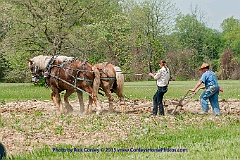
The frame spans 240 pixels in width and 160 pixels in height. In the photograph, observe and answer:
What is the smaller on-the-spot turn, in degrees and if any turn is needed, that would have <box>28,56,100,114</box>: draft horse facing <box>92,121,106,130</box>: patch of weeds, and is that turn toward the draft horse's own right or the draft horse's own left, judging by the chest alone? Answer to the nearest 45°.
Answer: approximately 90° to the draft horse's own left

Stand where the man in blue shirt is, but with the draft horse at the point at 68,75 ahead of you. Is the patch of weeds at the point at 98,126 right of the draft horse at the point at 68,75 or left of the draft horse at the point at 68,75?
left

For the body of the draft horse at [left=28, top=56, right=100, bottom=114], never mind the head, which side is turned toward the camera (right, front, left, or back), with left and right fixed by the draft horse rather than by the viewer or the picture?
left

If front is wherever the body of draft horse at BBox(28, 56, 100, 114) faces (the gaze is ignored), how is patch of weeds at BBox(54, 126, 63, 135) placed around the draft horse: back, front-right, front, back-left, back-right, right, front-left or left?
left

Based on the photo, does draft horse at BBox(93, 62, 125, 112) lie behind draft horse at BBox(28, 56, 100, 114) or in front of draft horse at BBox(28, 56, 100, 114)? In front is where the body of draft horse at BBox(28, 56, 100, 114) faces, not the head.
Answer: behind

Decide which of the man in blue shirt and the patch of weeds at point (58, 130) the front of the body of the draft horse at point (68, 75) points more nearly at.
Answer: the patch of weeds

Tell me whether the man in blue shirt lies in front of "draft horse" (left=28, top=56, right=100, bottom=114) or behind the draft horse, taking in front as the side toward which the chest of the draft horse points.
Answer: behind
